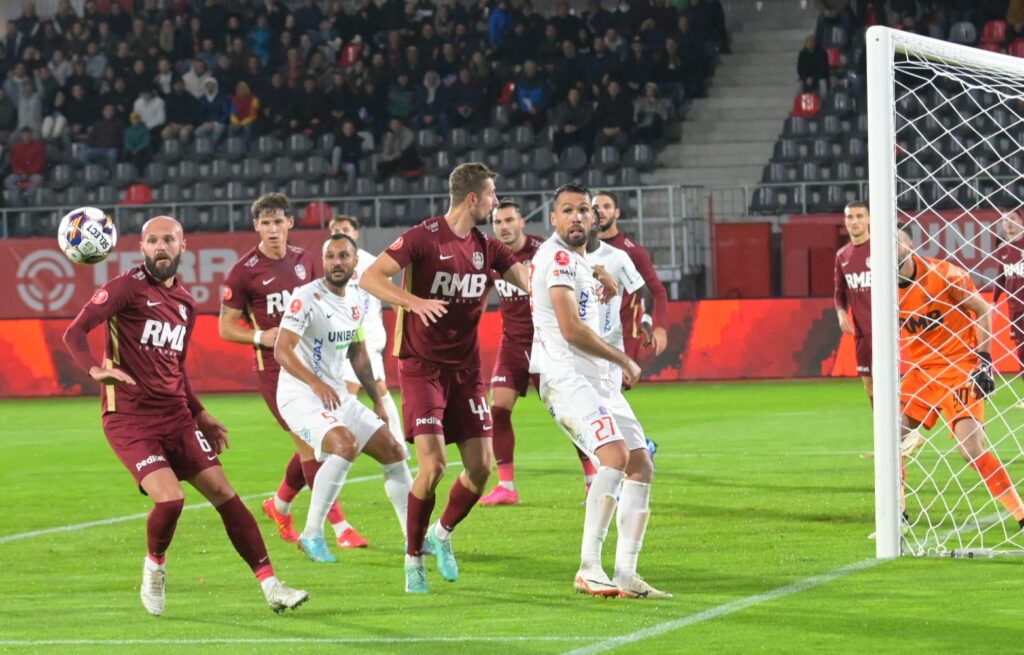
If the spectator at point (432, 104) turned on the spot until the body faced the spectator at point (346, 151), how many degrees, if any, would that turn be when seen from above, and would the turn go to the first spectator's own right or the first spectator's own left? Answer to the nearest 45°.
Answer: approximately 90° to the first spectator's own right

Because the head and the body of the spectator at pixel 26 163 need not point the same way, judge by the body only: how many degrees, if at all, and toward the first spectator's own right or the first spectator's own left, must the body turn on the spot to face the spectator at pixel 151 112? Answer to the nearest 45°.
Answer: approximately 90° to the first spectator's own left

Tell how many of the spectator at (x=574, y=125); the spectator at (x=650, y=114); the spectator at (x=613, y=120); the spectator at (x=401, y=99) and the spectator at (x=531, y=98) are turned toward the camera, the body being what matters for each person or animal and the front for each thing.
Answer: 5

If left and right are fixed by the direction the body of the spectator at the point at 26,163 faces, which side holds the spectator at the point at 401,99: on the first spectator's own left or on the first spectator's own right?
on the first spectator's own left

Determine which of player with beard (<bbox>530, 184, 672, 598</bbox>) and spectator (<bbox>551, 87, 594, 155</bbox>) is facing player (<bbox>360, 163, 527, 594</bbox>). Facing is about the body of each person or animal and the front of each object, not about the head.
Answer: the spectator

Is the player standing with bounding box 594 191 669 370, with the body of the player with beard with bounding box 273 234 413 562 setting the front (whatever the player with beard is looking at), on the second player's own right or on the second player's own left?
on the second player's own left

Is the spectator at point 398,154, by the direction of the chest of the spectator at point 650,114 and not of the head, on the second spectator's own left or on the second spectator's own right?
on the second spectator's own right

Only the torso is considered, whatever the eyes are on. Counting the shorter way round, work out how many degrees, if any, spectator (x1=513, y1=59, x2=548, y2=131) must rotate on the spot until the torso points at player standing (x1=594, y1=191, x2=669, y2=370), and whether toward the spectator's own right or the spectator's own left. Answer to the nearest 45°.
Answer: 0° — they already face them

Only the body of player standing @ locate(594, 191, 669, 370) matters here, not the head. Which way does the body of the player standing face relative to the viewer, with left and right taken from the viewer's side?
facing the viewer and to the left of the viewer

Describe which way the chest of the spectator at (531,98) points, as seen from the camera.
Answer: toward the camera

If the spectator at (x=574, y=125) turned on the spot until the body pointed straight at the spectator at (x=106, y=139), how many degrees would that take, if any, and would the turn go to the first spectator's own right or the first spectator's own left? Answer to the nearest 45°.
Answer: approximately 90° to the first spectator's own right

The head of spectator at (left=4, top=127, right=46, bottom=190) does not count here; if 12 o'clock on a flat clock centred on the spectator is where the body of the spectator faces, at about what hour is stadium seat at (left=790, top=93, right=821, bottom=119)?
The stadium seat is roughly at 10 o'clock from the spectator.

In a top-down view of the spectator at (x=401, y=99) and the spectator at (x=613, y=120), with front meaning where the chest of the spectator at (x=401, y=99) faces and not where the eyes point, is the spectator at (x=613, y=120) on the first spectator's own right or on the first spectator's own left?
on the first spectator's own left
